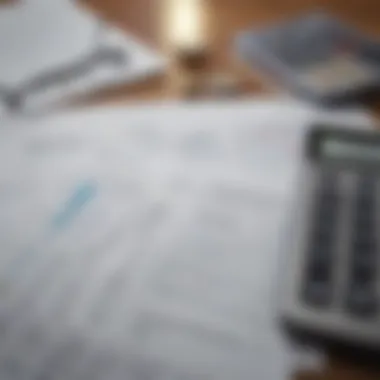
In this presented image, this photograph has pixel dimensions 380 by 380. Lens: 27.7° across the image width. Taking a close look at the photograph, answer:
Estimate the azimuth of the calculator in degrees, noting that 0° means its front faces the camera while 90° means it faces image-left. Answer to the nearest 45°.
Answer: approximately 0°
